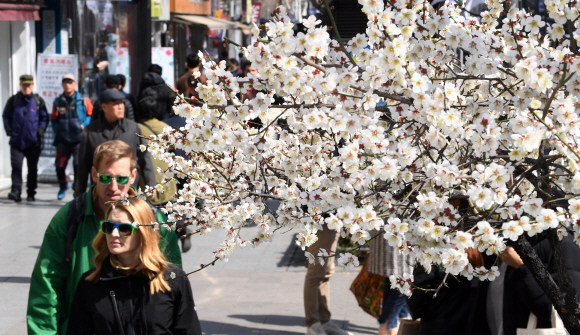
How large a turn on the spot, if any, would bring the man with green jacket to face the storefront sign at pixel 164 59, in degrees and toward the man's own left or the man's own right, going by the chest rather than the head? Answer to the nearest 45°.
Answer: approximately 180°

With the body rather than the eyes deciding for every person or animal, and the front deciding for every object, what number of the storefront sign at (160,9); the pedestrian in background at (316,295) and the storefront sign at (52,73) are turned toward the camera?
2

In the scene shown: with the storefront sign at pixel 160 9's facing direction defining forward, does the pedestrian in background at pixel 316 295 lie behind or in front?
in front

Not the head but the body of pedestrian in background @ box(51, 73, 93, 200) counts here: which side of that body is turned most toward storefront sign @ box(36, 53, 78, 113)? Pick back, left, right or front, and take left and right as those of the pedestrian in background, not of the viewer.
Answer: back

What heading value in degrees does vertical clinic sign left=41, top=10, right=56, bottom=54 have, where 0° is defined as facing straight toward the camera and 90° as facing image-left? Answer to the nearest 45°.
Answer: approximately 0°

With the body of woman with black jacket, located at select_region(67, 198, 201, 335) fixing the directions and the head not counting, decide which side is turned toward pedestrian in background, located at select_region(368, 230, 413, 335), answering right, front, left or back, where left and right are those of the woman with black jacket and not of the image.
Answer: back
